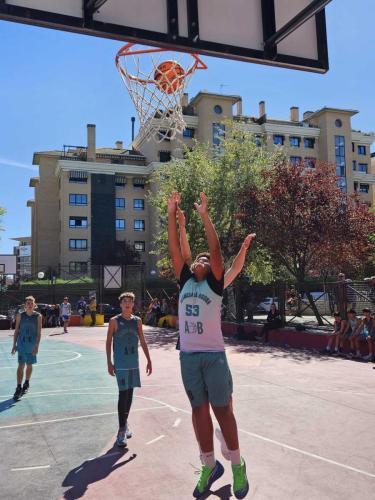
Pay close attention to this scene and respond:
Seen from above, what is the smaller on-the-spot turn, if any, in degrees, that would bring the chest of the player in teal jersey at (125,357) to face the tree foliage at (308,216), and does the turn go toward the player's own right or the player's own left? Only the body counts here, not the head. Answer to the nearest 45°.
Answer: approximately 135° to the player's own left

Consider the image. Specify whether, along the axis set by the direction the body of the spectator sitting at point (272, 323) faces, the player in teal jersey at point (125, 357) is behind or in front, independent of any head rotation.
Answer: in front

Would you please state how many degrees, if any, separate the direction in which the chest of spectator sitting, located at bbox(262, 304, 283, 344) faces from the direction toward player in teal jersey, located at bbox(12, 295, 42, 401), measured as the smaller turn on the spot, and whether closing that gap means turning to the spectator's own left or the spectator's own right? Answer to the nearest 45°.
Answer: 0° — they already face them

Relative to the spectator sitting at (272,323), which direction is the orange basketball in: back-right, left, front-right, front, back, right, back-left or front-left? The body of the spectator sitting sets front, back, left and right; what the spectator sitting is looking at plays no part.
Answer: front-left

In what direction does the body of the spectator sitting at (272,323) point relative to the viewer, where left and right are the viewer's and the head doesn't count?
facing the viewer and to the left of the viewer

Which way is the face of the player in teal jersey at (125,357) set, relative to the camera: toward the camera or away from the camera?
toward the camera

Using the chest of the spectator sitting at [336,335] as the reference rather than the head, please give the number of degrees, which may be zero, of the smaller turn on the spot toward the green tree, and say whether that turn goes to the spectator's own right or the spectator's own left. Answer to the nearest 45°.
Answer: approximately 90° to the spectator's own right

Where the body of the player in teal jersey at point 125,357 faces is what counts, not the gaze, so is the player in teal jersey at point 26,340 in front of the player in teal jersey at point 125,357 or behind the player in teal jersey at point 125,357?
behind

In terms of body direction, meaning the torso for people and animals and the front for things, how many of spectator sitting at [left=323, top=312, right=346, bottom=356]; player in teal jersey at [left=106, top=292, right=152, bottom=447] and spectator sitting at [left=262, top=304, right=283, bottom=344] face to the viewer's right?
0

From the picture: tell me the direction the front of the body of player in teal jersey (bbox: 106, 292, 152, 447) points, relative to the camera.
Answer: toward the camera

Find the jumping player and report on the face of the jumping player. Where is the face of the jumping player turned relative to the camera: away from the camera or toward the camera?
toward the camera

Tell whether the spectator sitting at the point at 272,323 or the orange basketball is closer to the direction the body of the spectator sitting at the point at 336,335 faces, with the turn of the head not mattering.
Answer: the orange basketball

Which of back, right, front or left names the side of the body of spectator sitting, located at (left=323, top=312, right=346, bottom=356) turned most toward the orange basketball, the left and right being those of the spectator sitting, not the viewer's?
front
